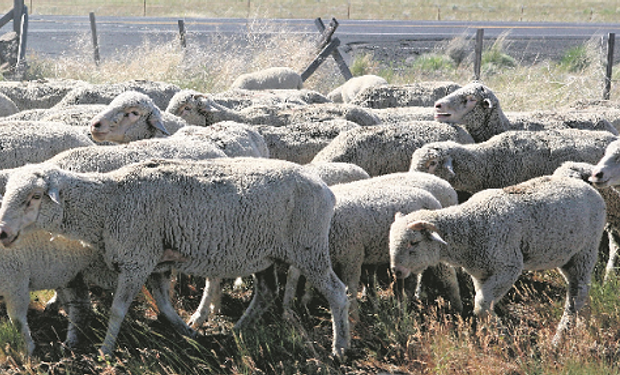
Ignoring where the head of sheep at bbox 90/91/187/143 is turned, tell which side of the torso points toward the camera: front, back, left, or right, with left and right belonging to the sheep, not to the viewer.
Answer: left

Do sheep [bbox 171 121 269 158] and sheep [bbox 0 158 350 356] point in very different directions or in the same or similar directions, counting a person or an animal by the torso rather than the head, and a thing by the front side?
same or similar directions

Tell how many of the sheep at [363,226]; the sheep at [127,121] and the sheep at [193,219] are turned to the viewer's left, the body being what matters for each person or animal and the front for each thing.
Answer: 3

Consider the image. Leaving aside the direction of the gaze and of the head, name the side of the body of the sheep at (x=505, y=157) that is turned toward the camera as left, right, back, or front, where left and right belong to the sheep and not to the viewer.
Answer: left

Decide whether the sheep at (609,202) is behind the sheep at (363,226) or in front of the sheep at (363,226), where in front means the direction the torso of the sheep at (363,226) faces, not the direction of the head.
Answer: behind

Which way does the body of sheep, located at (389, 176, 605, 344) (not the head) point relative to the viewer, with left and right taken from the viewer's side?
facing to the left of the viewer

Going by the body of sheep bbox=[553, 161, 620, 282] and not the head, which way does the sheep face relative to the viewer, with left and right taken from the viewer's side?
facing to the left of the viewer

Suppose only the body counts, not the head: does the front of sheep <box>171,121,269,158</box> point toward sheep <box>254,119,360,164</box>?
no

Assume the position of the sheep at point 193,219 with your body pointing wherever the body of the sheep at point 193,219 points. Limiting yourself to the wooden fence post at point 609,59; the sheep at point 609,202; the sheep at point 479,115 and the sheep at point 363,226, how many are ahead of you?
0

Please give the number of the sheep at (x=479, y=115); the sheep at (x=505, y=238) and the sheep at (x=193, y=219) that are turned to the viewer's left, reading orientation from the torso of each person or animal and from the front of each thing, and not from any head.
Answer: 3

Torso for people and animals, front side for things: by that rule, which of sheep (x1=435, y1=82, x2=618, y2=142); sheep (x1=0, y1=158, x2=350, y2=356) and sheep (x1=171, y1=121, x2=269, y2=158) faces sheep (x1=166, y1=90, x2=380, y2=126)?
sheep (x1=435, y1=82, x2=618, y2=142)

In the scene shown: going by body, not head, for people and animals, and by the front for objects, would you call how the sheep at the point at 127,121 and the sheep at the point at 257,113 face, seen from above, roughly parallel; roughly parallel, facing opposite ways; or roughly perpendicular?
roughly parallel

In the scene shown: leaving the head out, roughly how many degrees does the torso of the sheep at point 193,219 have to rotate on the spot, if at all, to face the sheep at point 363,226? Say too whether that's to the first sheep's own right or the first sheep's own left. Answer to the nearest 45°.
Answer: approximately 135° to the first sheep's own right

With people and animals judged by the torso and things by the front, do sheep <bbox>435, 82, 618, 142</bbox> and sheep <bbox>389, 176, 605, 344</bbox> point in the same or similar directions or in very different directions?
same or similar directions

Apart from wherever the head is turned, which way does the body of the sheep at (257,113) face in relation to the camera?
to the viewer's left

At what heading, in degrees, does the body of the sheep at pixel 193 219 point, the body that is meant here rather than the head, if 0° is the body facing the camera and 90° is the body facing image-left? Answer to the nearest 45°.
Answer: approximately 90°

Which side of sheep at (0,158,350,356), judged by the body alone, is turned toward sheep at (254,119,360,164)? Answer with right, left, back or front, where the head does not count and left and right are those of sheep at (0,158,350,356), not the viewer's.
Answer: right

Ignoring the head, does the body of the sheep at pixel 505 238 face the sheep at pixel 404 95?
no

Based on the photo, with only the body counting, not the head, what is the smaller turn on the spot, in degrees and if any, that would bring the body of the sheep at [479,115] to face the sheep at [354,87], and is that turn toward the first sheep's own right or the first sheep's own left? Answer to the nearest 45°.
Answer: approximately 45° to the first sheep's own right

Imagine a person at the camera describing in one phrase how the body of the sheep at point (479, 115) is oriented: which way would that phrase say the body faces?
to the viewer's left
